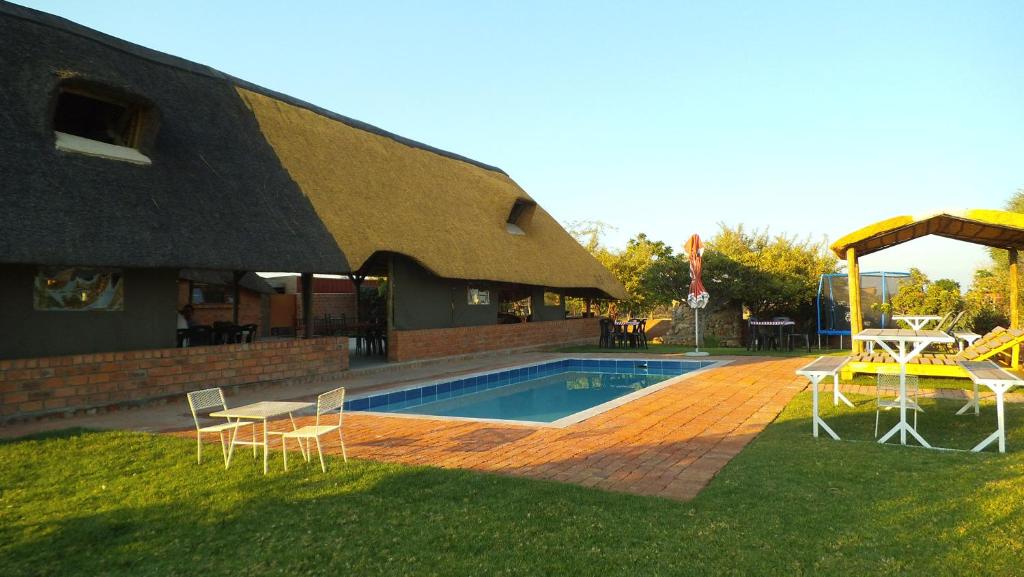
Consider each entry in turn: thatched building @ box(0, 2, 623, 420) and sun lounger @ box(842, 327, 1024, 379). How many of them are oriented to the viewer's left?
1

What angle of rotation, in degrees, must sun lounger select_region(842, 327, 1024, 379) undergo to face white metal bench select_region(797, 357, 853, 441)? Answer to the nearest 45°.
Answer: approximately 90° to its left

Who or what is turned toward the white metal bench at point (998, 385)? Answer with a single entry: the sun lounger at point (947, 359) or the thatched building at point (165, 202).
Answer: the thatched building

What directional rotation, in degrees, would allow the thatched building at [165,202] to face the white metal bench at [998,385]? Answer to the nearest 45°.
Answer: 0° — it already faces it

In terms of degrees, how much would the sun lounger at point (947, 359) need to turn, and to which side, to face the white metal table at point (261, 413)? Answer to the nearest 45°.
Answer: approximately 45° to its left

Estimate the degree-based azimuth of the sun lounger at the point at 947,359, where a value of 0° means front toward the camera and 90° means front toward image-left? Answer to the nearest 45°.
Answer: approximately 90°

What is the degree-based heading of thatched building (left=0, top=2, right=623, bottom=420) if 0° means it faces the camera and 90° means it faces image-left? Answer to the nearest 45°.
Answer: approximately 315°

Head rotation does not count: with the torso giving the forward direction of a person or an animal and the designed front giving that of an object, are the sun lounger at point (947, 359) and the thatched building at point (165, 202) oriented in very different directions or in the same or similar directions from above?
very different directions

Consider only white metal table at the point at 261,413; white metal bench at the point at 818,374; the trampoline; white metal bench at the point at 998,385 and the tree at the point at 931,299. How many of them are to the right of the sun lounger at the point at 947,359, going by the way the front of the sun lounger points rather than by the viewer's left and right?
2

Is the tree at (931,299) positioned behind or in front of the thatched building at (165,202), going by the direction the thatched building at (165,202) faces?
in front

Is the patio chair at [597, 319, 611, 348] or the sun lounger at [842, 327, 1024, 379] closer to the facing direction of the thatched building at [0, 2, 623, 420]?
the sun lounger

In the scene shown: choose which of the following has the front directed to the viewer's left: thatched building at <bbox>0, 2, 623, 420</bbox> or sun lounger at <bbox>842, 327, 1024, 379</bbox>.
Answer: the sun lounger
